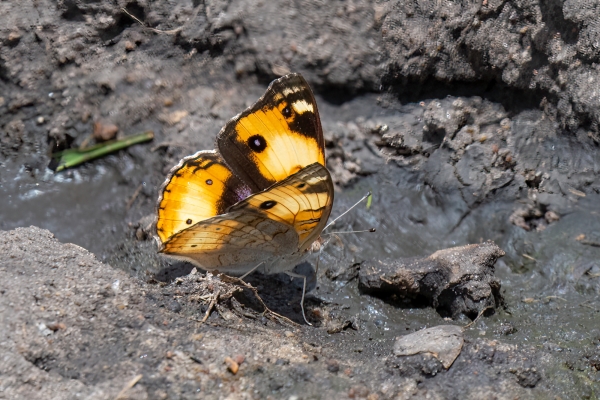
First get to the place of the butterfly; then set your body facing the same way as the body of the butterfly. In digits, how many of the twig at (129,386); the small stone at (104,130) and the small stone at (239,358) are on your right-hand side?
2

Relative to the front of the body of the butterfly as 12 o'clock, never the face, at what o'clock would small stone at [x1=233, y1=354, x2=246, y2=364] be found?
The small stone is roughly at 3 o'clock from the butterfly.

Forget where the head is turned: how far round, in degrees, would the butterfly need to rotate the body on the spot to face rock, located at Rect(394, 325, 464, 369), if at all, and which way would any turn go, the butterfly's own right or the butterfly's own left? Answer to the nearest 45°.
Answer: approximately 45° to the butterfly's own right

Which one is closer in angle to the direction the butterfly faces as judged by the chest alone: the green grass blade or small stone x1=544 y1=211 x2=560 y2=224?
the small stone

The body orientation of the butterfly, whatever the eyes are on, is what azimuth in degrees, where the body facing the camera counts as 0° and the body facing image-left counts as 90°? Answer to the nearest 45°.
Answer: approximately 270°

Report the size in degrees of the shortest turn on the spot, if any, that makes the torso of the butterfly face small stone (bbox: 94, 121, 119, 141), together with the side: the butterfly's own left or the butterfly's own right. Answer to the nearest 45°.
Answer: approximately 135° to the butterfly's own left

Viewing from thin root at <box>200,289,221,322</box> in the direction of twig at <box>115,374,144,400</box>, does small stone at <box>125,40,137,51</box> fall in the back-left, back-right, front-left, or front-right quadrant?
back-right

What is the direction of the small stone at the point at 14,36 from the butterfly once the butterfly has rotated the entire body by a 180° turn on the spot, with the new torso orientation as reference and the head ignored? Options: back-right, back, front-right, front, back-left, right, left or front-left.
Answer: front-right

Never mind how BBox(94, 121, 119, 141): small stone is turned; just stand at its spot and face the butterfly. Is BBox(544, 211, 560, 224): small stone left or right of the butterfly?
left

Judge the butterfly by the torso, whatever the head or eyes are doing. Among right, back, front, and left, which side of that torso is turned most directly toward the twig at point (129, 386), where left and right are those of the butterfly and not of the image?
right

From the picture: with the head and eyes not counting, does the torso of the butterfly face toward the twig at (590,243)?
yes

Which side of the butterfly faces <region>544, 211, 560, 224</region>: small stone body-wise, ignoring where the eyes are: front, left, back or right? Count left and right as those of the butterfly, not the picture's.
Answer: front

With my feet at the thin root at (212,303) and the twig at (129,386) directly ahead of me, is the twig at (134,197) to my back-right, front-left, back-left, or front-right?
back-right
